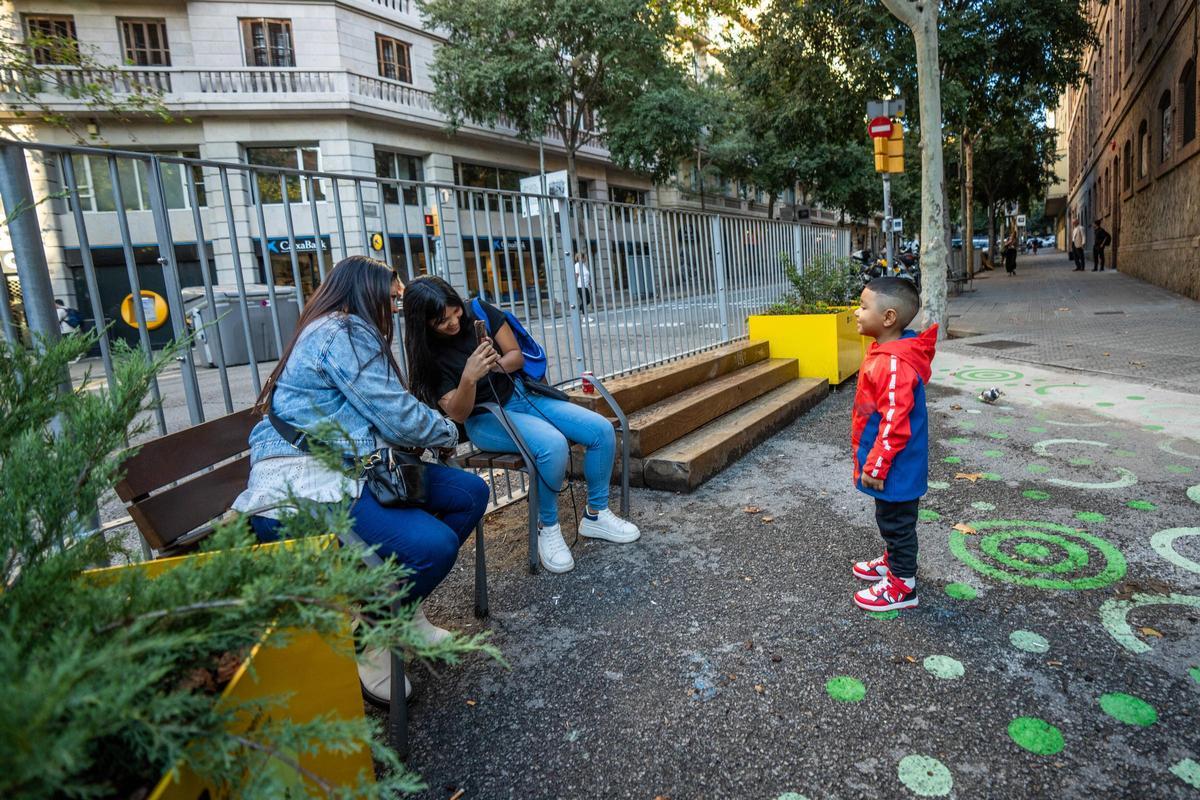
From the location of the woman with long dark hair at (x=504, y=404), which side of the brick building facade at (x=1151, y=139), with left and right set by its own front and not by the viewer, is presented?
left

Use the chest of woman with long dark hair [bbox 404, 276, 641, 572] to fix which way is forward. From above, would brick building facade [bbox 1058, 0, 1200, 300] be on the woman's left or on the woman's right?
on the woman's left

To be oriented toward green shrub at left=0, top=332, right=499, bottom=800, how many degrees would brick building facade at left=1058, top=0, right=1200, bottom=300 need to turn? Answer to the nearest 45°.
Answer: approximately 90° to its left

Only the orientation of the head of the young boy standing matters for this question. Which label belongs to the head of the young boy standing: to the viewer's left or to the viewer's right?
to the viewer's left

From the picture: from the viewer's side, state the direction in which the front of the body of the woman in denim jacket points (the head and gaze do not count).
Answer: to the viewer's right

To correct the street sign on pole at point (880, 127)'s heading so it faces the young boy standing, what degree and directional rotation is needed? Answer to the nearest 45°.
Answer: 0° — it already faces them

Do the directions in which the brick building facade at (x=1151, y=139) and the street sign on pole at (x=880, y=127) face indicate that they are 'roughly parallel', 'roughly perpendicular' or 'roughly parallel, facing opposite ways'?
roughly perpendicular

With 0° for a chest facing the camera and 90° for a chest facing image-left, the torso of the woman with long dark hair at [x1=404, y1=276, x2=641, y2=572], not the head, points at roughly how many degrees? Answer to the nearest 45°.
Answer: approximately 315°

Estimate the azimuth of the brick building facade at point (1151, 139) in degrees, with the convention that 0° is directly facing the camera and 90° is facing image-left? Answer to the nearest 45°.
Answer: approximately 90°

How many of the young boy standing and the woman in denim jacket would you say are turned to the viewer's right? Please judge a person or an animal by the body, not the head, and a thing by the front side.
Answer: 1

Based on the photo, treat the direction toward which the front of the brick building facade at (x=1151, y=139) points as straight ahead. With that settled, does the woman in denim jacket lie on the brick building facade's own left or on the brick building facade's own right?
on the brick building facade's own left

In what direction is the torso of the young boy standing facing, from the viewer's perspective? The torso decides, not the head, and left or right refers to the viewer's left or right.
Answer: facing to the left of the viewer

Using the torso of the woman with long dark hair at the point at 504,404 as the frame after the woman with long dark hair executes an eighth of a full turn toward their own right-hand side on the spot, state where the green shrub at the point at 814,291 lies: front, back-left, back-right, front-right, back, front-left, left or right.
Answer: back-left
